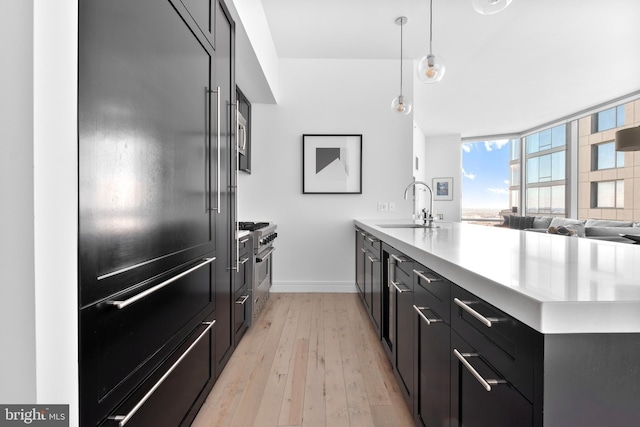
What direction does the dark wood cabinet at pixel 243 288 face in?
to the viewer's right

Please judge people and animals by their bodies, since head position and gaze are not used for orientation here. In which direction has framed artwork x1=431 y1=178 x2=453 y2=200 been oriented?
toward the camera

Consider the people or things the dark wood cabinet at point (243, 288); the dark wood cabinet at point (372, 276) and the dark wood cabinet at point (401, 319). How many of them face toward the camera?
0

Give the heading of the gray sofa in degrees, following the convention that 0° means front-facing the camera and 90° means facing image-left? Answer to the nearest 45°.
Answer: approximately 45°

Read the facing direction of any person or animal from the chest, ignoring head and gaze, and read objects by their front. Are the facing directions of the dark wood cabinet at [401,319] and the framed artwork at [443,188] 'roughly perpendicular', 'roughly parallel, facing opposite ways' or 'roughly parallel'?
roughly perpendicular

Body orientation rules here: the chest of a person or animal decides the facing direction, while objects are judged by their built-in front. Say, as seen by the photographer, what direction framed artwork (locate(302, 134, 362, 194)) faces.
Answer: facing the viewer

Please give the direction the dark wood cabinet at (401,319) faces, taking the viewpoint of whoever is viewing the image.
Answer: facing to the left of the viewer

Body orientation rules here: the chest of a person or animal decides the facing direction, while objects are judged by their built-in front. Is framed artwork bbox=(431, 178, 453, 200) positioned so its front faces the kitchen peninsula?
yes

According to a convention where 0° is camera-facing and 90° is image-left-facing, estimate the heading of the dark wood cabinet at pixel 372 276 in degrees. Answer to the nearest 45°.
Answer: approximately 90°

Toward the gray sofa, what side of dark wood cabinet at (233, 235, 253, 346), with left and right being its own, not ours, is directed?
front

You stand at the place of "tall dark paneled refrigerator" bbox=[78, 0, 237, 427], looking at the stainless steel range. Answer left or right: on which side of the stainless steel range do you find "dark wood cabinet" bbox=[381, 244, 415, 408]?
right

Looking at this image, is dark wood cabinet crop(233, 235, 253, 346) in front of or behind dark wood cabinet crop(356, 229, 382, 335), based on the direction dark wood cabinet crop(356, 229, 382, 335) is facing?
in front

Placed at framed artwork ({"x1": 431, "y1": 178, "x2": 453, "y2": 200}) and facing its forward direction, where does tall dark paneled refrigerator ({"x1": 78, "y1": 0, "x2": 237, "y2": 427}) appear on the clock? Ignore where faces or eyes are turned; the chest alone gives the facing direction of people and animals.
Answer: The tall dark paneled refrigerator is roughly at 12 o'clock from the framed artwork.

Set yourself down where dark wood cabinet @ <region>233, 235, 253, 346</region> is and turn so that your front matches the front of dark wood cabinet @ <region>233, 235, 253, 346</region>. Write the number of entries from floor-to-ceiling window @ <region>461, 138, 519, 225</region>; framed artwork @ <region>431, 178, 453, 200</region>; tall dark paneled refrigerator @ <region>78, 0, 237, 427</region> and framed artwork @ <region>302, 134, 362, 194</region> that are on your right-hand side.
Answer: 1

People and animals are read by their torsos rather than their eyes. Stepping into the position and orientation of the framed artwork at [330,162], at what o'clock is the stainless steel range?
The stainless steel range is roughly at 1 o'clock from the framed artwork.

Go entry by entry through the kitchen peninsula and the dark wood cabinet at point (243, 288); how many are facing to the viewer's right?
1

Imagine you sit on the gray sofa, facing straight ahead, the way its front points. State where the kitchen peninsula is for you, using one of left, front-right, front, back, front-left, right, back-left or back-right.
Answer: front-left

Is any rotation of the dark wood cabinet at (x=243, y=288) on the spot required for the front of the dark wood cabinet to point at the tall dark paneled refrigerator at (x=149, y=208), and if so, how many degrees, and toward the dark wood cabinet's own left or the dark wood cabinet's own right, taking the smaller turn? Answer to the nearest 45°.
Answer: approximately 90° to the dark wood cabinet's own right

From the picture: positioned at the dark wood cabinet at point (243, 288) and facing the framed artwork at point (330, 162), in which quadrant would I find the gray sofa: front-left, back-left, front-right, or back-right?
front-right
